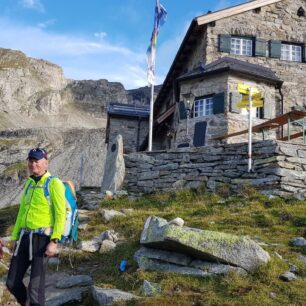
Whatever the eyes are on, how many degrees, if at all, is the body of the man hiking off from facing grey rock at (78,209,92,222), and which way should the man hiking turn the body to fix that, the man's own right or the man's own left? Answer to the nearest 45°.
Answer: approximately 135° to the man's own right

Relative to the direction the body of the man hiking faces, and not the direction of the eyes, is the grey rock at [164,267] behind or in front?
behind

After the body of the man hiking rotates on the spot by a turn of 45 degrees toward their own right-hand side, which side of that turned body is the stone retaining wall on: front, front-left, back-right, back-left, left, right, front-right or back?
back-right

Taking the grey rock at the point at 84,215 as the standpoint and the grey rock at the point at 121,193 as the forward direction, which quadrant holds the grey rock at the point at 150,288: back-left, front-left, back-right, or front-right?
back-right

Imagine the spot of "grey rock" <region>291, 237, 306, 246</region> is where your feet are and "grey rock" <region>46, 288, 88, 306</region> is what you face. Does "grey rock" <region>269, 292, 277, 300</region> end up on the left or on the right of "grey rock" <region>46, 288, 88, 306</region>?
left

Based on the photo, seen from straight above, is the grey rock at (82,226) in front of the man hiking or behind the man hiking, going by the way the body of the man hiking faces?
behind

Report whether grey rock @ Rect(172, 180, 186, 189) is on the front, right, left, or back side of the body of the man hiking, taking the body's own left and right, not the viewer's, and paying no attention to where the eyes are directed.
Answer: back

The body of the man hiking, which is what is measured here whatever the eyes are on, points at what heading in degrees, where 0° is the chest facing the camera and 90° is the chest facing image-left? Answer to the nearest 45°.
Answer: approximately 45°

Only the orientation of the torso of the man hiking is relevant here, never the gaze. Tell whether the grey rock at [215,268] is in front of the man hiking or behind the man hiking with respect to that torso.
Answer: behind

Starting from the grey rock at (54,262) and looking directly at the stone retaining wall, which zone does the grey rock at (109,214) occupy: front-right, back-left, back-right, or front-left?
front-left

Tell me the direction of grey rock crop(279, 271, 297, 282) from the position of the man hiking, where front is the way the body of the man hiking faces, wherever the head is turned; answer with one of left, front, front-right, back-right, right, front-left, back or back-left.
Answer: back-left

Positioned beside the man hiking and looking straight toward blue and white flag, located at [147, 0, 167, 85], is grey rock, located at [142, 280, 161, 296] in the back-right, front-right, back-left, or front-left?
front-right
